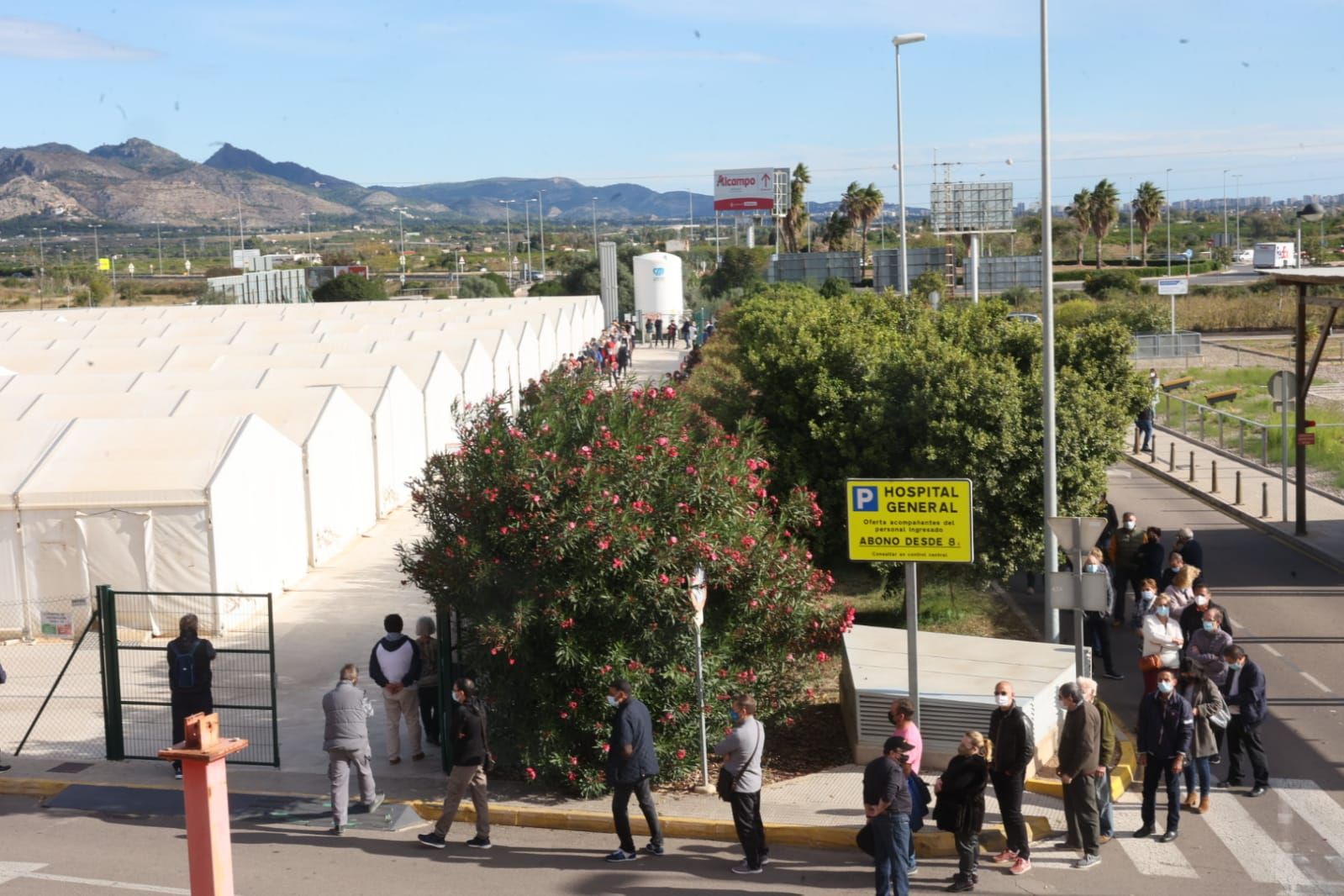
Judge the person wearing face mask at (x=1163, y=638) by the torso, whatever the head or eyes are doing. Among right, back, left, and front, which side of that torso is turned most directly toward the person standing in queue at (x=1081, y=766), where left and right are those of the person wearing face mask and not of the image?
front

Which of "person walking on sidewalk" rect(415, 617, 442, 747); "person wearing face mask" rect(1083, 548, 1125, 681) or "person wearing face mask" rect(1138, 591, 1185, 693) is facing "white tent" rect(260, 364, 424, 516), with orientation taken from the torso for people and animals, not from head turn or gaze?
the person walking on sidewalk

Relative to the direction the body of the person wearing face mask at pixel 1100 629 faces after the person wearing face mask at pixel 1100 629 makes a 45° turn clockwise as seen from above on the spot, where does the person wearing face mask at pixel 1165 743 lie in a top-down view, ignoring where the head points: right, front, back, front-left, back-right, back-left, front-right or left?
front-left

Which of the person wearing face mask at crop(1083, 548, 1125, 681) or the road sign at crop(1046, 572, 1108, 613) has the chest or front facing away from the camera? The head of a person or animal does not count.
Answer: the road sign

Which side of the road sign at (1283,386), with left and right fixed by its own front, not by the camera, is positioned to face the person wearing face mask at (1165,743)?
back

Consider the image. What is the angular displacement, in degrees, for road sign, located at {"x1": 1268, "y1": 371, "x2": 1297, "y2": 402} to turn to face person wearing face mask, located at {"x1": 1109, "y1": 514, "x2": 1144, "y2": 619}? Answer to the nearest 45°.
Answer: approximately 180°

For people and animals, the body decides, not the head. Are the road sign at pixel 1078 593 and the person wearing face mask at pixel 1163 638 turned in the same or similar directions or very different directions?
very different directions

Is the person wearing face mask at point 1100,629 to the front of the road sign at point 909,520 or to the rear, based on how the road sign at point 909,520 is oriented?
to the rear

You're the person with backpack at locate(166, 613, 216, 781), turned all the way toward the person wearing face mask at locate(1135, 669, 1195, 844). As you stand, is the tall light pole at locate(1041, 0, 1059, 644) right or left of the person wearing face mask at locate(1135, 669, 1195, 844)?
left

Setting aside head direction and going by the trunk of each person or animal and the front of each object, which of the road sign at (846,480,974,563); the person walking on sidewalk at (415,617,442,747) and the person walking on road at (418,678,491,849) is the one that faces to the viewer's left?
the person walking on road at (418,678,491,849)

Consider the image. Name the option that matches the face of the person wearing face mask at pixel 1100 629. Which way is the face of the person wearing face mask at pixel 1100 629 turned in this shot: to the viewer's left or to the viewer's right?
to the viewer's left

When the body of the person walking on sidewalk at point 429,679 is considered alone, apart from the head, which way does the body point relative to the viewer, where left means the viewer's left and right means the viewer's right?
facing away from the viewer

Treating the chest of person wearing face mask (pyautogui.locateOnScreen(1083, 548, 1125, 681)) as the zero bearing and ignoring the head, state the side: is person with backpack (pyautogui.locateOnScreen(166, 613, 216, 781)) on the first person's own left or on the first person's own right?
on the first person's own right

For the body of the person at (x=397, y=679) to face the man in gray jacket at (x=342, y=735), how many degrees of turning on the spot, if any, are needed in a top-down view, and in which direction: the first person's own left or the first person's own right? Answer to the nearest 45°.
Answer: approximately 180°
